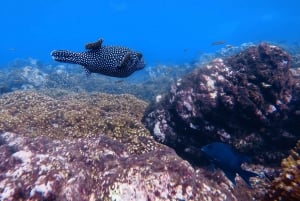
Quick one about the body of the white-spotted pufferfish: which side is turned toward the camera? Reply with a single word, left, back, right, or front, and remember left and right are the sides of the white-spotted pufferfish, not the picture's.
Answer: right

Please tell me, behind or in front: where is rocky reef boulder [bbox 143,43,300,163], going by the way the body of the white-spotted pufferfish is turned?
in front

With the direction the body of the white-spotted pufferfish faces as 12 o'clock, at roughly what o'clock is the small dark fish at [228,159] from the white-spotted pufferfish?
The small dark fish is roughly at 1 o'clock from the white-spotted pufferfish.
